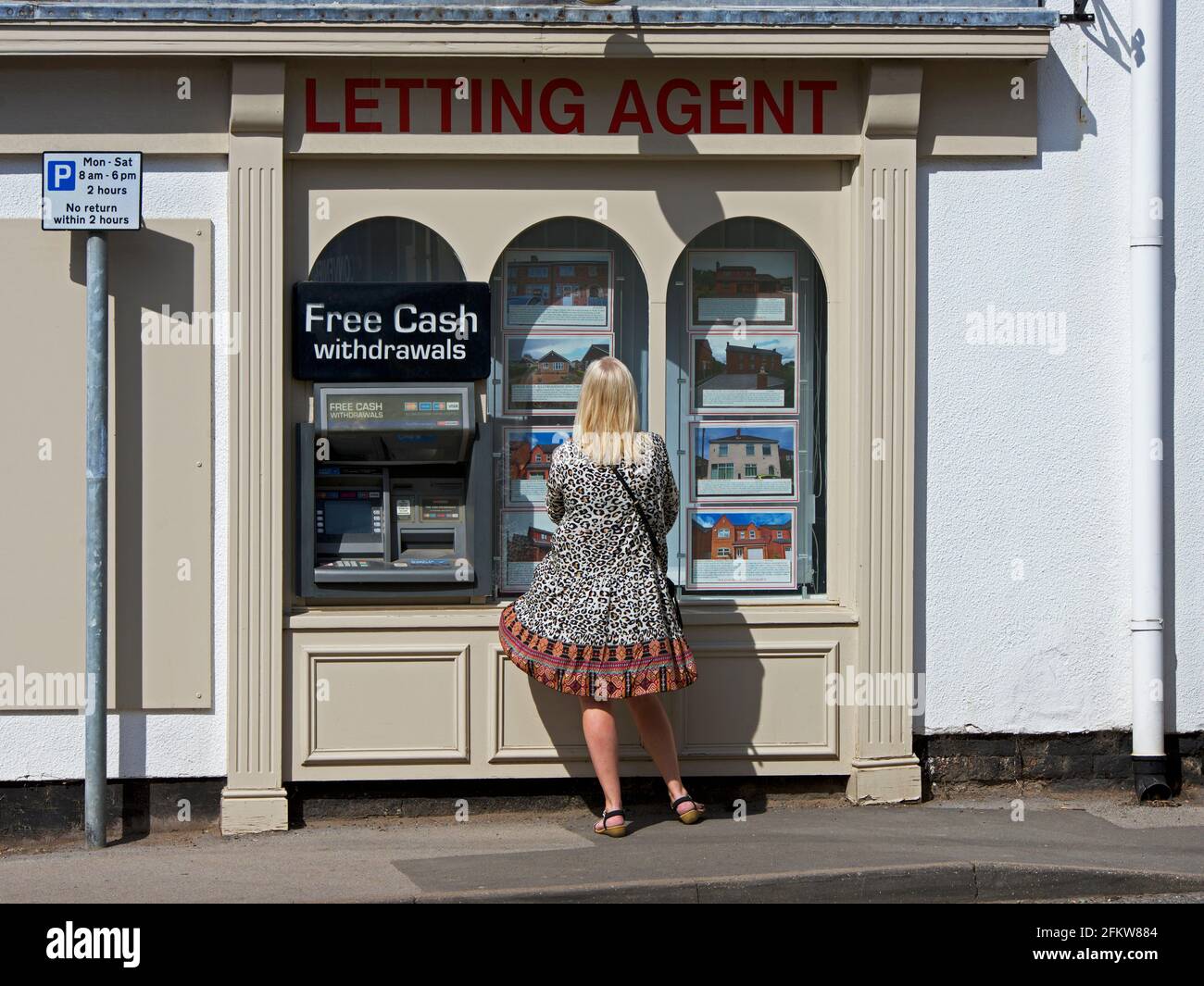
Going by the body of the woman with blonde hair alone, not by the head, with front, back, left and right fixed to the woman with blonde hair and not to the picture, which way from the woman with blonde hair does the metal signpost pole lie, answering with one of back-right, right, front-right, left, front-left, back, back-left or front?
left

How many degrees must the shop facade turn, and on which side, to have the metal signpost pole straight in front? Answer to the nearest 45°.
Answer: approximately 90° to its right

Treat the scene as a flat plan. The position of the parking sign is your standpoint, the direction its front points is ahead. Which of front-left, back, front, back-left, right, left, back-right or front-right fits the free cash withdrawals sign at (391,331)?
left

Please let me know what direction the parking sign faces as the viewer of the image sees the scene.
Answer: facing the viewer

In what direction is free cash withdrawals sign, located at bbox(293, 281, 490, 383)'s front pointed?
toward the camera

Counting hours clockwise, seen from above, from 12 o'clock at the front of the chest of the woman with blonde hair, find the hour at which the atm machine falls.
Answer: The atm machine is roughly at 10 o'clock from the woman with blonde hair.

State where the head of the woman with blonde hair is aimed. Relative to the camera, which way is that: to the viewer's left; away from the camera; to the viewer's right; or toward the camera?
away from the camera

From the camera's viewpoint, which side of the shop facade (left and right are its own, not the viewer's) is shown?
front

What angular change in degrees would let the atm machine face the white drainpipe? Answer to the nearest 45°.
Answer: approximately 90° to its left

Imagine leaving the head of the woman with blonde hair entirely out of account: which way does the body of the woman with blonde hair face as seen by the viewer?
away from the camera

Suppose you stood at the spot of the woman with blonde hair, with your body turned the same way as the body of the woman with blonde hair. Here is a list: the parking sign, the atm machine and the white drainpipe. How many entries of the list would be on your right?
1

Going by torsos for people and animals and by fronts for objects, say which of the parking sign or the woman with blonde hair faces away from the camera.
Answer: the woman with blonde hair
